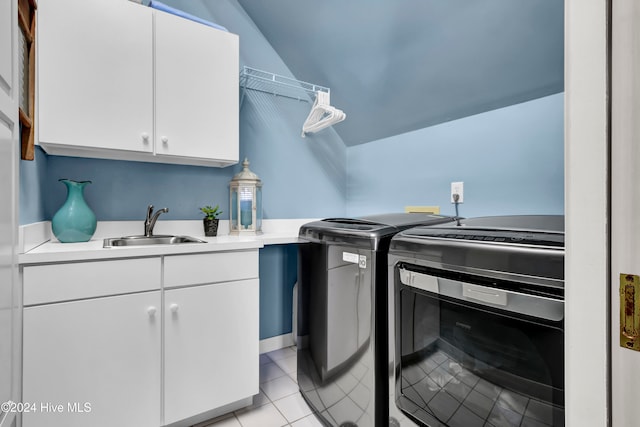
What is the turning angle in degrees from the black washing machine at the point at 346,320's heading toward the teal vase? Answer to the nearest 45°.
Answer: approximately 45° to its right

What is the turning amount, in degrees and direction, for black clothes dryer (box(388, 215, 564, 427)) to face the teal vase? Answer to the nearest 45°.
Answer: approximately 45° to its right

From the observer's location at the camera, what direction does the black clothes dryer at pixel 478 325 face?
facing the viewer and to the left of the viewer

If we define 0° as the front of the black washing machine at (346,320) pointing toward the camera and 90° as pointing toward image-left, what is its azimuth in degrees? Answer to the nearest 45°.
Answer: approximately 45°

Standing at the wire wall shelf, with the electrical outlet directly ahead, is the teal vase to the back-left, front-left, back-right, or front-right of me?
back-right

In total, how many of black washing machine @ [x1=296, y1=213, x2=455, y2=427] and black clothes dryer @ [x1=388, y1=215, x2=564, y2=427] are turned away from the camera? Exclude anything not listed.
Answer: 0

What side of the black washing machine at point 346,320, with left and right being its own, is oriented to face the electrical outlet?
back

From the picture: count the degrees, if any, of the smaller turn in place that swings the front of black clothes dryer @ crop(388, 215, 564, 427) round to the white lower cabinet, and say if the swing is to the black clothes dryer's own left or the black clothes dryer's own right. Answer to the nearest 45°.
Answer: approximately 45° to the black clothes dryer's own right

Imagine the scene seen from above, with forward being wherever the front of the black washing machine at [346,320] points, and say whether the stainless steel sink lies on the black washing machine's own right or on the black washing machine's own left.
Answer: on the black washing machine's own right
